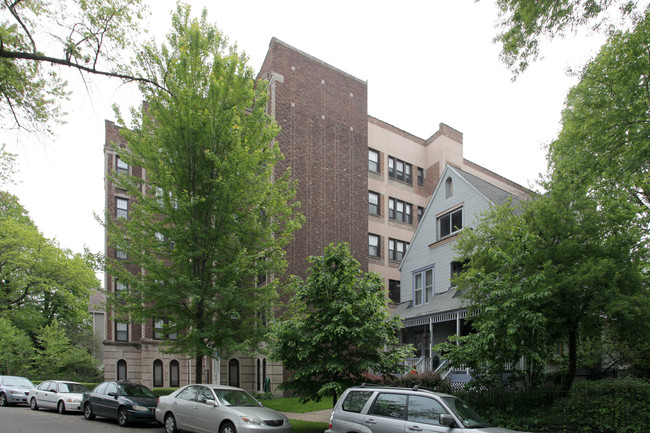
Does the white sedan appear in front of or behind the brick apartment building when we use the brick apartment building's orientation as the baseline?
in front

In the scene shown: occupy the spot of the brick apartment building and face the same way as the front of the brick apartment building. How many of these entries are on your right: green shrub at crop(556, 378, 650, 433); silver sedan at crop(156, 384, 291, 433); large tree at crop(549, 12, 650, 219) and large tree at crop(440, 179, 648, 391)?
0

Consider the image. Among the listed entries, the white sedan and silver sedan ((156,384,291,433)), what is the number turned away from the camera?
0

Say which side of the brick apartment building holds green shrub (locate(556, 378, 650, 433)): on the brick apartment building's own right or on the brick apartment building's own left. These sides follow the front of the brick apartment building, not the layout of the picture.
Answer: on the brick apartment building's own left

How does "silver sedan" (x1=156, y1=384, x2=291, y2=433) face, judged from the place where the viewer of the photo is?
facing the viewer and to the right of the viewer

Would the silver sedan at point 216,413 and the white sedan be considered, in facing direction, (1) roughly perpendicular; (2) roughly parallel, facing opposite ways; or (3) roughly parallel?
roughly parallel

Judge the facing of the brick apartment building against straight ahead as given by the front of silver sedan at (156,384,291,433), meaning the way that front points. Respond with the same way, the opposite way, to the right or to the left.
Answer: to the right

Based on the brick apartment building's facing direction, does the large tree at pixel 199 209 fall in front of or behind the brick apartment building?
in front

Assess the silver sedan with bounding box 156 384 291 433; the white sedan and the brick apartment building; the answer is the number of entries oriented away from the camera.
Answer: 0

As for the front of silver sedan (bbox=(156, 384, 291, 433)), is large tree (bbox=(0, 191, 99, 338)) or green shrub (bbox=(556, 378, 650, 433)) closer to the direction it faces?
the green shrub

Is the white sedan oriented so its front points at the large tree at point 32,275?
no
